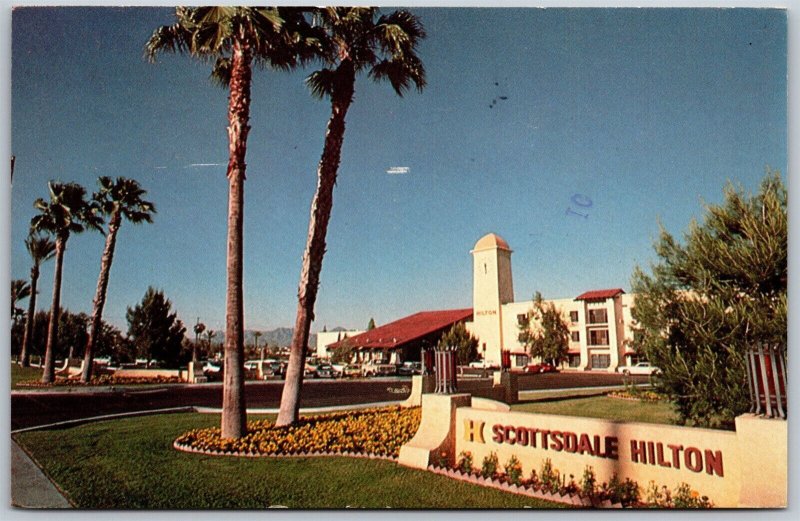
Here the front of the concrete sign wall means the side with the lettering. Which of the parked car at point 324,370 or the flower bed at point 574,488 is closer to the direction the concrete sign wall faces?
the flower bed

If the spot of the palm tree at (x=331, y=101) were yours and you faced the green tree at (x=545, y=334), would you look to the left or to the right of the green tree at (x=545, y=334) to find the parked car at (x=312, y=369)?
left

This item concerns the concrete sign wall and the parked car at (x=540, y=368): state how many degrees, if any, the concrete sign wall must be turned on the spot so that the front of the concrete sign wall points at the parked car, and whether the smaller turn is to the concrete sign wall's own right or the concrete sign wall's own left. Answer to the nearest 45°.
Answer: approximately 135° to the concrete sign wall's own right

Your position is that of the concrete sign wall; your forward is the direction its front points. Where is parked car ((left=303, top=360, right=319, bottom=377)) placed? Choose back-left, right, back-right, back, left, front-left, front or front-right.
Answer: right

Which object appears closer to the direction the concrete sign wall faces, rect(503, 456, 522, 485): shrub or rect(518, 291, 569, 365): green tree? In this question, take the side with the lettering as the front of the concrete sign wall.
the shrub

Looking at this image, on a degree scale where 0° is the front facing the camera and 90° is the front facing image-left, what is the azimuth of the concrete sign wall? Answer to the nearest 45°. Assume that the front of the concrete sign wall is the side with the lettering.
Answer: approximately 45°
